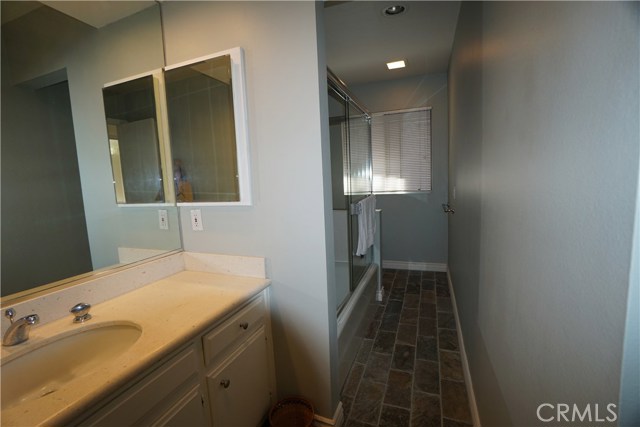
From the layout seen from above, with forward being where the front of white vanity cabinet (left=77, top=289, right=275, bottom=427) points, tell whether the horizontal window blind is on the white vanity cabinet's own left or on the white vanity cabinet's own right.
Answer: on the white vanity cabinet's own left

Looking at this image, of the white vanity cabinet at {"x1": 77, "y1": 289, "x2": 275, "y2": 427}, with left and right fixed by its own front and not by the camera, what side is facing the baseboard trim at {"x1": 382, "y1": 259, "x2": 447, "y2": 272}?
left

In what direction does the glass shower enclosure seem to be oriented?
to the viewer's right

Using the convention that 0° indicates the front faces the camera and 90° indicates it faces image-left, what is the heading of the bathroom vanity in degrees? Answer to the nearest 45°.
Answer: approximately 315°

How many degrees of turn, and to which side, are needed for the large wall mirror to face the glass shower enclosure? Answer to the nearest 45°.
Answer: approximately 45° to its left
